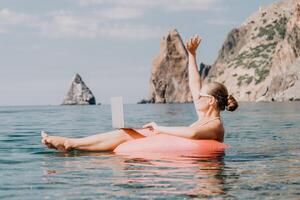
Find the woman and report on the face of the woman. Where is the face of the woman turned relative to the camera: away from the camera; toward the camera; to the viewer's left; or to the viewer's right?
to the viewer's left

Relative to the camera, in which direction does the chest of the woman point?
to the viewer's left
